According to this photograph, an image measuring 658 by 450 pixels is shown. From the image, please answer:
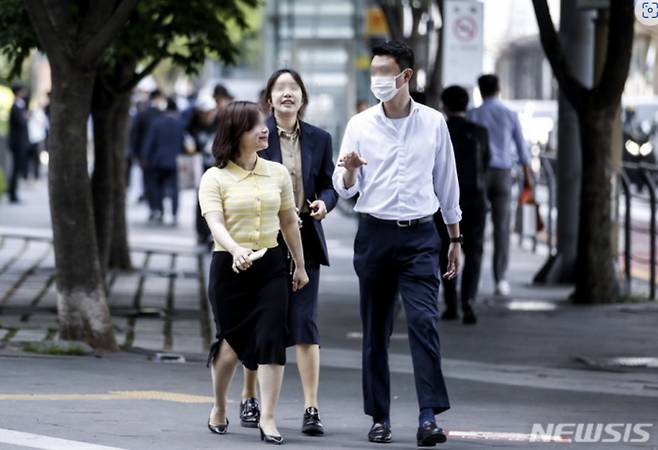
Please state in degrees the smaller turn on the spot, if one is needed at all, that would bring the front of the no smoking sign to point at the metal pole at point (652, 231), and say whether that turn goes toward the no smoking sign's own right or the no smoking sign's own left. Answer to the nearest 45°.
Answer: approximately 45° to the no smoking sign's own left

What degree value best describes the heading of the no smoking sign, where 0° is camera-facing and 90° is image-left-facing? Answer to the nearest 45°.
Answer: approximately 0°

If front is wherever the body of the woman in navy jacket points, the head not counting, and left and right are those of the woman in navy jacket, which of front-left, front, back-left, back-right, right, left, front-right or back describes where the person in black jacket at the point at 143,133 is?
back

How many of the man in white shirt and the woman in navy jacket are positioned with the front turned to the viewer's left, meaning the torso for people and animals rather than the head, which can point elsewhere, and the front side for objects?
0

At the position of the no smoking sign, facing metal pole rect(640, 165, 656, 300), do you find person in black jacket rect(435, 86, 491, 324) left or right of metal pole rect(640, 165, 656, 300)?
right

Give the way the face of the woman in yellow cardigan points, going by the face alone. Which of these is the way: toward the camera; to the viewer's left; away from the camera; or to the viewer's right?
to the viewer's right

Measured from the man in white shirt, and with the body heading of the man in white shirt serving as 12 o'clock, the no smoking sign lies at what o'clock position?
The no smoking sign is roughly at 6 o'clock from the man in white shirt.
